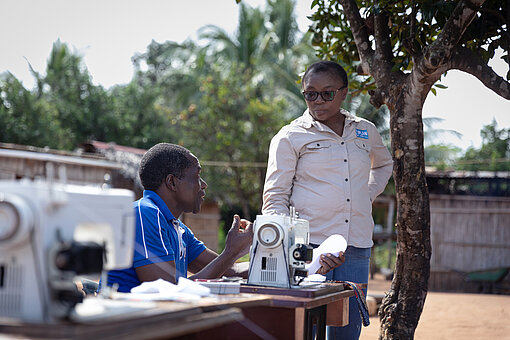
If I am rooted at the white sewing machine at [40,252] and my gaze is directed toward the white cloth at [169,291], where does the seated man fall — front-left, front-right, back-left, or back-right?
front-left

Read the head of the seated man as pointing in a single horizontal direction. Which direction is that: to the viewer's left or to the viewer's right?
to the viewer's right

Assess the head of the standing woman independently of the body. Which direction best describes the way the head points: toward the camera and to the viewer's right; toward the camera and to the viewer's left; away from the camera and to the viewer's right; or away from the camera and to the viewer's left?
toward the camera and to the viewer's left

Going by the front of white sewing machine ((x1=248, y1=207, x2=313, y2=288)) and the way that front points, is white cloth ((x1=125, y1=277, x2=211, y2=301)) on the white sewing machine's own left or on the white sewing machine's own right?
on the white sewing machine's own left

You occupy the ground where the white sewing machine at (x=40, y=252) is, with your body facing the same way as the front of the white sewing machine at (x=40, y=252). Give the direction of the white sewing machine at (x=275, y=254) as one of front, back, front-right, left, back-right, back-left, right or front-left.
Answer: right

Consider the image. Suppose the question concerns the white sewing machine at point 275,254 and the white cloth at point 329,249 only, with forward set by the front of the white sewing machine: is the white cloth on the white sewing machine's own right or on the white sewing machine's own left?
on the white sewing machine's own right

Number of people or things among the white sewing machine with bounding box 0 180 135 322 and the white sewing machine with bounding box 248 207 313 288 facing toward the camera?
0

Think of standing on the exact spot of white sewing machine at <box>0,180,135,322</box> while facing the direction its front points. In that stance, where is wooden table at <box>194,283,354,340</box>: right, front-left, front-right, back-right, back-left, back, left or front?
right

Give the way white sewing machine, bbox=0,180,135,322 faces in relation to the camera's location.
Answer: facing away from the viewer and to the left of the viewer

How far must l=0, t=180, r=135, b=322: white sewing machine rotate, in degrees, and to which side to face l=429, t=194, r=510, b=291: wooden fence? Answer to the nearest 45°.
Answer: approximately 90° to its right

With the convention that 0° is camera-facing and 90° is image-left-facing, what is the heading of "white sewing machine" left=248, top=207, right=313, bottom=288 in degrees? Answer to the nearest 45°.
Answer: approximately 90°
